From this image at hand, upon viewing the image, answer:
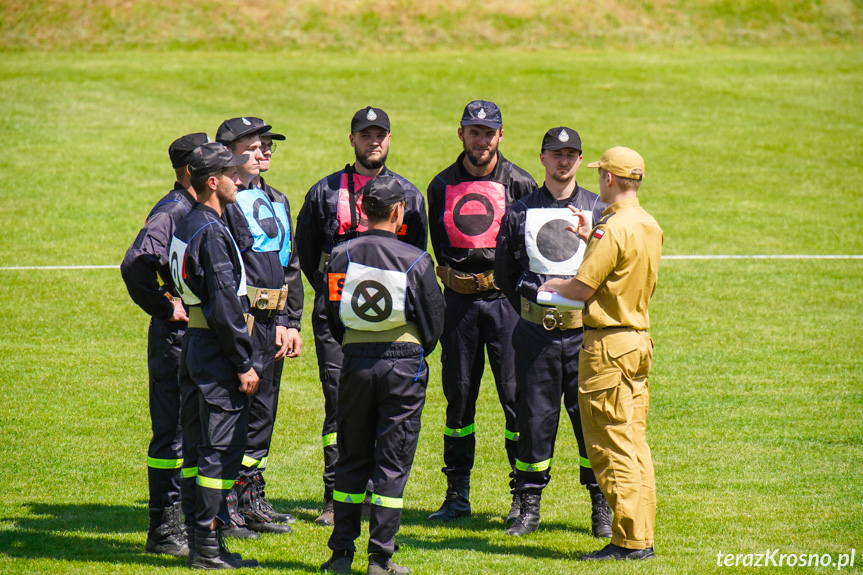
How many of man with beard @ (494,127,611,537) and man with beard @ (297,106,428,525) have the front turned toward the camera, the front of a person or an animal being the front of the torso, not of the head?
2

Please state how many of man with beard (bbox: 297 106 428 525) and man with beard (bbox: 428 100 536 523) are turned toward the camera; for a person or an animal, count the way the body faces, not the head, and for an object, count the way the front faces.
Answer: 2

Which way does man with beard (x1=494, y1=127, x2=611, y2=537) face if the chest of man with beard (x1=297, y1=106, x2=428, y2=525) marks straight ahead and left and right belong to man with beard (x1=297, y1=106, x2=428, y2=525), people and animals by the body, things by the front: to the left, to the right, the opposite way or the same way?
the same way

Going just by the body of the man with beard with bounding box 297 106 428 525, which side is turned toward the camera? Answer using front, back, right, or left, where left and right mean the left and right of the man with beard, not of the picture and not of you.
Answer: front

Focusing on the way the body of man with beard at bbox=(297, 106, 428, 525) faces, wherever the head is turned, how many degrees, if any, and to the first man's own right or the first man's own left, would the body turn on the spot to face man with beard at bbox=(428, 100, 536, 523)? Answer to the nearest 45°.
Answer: approximately 90° to the first man's own left

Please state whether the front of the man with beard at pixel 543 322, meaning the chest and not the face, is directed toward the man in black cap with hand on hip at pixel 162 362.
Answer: no

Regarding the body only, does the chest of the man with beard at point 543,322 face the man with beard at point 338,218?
no

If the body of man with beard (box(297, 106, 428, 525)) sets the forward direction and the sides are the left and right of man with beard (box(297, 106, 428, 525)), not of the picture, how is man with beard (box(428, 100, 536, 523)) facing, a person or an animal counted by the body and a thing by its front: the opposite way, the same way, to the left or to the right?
the same way

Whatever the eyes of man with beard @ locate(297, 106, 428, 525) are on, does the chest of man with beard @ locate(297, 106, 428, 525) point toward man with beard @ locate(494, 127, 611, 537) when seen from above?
no

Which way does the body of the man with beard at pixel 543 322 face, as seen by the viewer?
toward the camera

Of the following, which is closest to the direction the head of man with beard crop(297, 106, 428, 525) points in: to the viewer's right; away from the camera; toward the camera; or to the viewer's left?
toward the camera

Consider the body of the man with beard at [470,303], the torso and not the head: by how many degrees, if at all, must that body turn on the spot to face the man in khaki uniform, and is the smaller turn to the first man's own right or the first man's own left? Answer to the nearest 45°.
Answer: approximately 45° to the first man's own left

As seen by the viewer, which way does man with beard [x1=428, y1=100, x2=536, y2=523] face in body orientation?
toward the camera

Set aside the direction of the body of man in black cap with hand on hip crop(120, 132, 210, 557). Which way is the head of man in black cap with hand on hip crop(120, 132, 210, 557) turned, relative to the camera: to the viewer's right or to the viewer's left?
to the viewer's right

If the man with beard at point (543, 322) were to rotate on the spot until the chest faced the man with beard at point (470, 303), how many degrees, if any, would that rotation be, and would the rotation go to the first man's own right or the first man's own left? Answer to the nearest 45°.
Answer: approximately 135° to the first man's own right

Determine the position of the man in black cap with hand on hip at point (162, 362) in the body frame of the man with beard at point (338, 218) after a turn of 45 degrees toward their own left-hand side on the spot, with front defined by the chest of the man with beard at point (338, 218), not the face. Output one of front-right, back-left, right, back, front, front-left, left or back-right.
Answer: right

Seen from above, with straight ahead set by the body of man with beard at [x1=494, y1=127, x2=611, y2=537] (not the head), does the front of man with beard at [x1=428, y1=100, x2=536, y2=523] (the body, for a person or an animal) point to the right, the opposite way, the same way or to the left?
the same way
